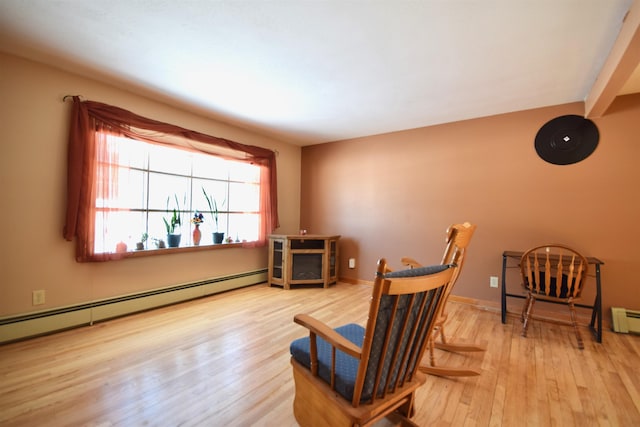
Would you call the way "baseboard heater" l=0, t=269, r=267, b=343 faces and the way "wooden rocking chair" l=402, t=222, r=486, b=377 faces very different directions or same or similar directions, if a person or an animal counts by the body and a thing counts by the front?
very different directions

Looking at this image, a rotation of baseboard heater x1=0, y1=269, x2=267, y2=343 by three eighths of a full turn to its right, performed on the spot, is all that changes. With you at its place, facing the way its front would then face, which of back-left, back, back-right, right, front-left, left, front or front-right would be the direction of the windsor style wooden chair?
back-left

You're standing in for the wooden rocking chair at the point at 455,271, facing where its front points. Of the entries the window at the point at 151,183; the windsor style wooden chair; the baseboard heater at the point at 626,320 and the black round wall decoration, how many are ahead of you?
1

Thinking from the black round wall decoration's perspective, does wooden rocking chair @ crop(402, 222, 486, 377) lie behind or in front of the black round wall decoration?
in front

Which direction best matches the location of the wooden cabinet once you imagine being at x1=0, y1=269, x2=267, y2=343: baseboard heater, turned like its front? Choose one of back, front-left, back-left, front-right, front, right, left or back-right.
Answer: front-left

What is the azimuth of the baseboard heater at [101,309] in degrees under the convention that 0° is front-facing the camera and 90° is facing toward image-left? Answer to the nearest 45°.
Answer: approximately 315°

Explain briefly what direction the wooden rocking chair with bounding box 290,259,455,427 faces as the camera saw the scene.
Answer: facing away from the viewer and to the left of the viewer

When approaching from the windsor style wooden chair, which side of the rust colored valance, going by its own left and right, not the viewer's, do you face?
front

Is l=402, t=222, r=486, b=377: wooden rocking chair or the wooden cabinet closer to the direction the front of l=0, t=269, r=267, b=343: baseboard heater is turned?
the wooden rocking chair

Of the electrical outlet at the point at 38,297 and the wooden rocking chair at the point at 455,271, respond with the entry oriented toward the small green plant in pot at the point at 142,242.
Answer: the wooden rocking chair

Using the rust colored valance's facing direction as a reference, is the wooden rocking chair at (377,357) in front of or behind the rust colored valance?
in front
